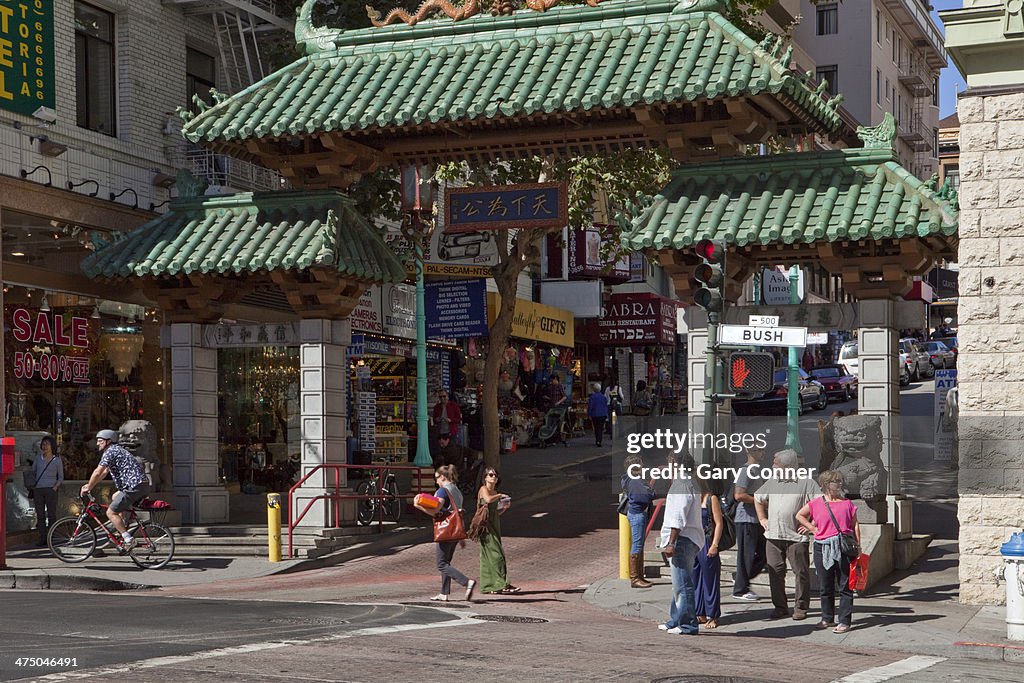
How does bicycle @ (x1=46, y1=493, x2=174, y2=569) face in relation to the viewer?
to the viewer's left

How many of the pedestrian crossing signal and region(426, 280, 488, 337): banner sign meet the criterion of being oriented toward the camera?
2

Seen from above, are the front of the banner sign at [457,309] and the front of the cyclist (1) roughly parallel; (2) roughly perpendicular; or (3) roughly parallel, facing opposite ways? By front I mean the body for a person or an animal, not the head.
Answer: roughly perpendicular

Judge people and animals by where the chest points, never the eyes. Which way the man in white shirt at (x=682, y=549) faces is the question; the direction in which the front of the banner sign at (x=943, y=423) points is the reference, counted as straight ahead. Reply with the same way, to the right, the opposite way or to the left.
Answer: to the right

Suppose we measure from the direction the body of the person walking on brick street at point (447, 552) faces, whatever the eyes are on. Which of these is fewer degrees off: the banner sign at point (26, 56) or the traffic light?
the banner sign

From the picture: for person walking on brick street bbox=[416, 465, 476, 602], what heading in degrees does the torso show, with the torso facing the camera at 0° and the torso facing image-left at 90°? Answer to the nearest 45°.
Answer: approximately 90°

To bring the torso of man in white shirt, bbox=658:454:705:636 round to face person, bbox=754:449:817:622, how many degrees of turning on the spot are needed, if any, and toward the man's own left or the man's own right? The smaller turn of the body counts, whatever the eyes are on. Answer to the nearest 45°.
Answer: approximately 135° to the man's own right

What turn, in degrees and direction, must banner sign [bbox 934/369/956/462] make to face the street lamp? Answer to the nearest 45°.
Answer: approximately 45° to its right

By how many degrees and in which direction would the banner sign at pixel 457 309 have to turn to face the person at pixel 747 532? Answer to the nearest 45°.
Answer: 0° — it already faces them

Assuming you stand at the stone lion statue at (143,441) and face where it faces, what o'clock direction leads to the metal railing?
The metal railing is roughly at 9 o'clock from the stone lion statue.

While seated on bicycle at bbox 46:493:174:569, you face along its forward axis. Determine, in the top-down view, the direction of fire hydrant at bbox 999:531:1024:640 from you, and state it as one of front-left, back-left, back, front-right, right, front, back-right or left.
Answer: back-left

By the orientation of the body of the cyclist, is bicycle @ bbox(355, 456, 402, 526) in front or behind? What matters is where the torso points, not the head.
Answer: behind

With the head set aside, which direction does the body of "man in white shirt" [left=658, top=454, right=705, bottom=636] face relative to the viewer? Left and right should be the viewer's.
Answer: facing to the left of the viewer
